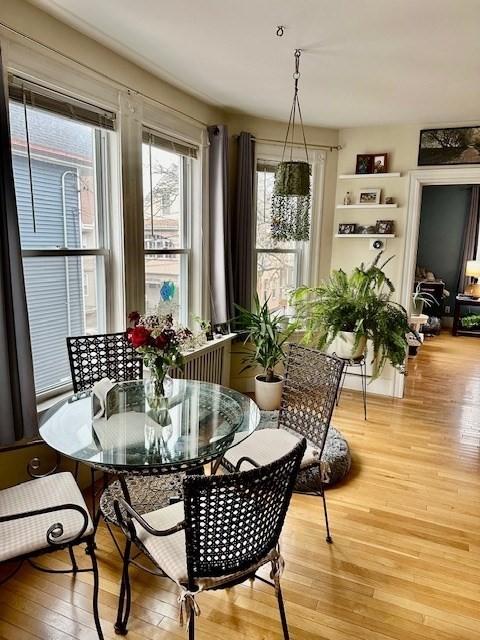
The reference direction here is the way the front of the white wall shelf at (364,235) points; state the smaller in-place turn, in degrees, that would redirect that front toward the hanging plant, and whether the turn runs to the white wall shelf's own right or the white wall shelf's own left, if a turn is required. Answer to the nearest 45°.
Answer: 0° — it already faces it

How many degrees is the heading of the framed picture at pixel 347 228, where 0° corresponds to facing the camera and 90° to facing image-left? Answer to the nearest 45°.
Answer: approximately 0°

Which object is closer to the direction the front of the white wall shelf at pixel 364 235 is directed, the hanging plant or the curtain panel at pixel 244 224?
the hanging plant

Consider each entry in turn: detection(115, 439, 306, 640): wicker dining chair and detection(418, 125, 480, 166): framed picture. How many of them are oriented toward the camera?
1

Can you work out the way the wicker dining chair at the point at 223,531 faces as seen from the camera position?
facing away from the viewer and to the left of the viewer
